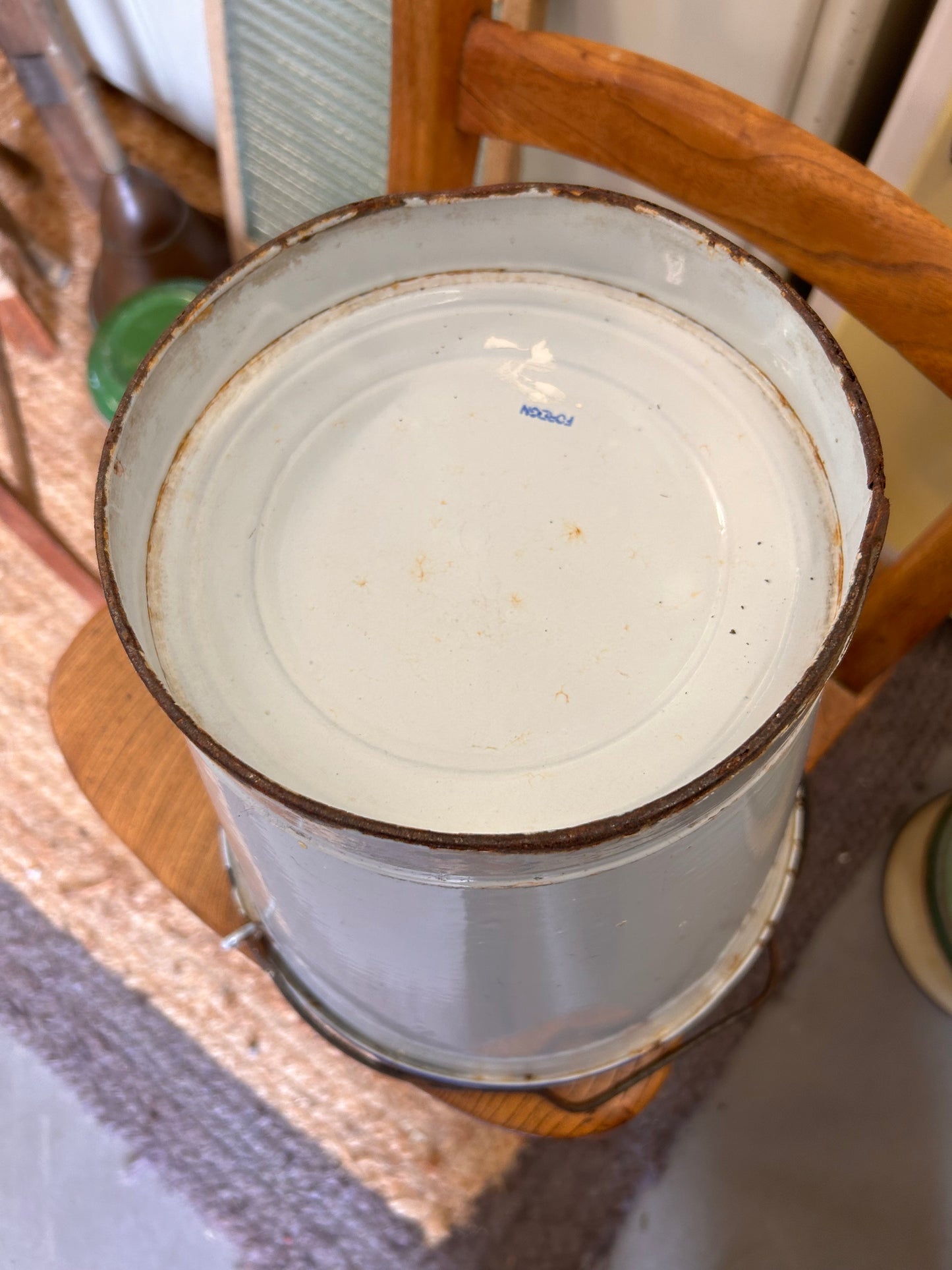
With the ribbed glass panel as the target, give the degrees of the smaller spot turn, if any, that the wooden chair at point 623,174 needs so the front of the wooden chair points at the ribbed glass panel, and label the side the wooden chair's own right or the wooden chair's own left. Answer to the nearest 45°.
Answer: approximately 90° to the wooden chair's own right

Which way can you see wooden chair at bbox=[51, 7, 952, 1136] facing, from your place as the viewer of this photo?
facing the viewer and to the left of the viewer

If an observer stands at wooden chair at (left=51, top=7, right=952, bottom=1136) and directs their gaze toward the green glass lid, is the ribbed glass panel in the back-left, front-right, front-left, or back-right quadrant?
front-right

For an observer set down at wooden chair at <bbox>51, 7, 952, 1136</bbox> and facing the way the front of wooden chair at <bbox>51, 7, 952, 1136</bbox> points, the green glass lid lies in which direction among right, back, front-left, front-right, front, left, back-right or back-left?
right
